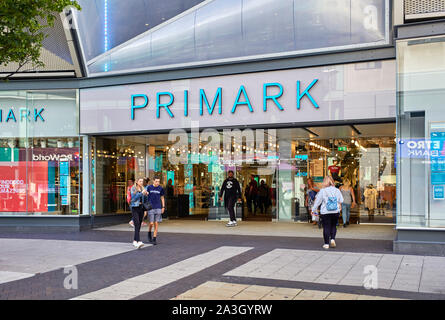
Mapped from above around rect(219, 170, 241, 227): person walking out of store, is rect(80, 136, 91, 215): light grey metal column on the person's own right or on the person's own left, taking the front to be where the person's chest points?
on the person's own right

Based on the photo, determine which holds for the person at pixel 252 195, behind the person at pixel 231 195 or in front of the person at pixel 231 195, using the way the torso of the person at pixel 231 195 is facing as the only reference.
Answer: behind

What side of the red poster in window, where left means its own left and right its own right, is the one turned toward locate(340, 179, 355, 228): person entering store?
left

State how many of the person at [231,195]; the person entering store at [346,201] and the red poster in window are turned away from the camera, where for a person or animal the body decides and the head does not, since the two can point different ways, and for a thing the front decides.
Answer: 1

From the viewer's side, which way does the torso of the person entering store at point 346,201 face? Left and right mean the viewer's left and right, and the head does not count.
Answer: facing away from the viewer

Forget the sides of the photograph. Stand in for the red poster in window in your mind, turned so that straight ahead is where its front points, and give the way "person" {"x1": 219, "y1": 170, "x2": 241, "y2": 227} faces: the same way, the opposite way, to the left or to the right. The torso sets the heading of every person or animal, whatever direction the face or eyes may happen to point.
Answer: the same way

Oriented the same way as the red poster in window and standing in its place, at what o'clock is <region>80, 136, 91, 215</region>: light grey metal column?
The light grey metal column is roughly at 10 o'clock from the red poster in window.

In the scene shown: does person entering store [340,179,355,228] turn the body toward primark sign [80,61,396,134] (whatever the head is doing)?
no

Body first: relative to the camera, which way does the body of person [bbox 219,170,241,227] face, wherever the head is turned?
toward the camera

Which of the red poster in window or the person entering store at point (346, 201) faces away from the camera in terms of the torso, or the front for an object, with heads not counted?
the person entering store

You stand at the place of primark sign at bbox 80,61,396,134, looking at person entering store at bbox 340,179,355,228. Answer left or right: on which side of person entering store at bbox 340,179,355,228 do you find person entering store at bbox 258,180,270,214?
left

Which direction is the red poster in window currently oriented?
toward the camera

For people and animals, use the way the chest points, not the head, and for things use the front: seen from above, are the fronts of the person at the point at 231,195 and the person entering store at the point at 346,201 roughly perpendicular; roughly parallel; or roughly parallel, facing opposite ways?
roughly parallel, facing opposite ways

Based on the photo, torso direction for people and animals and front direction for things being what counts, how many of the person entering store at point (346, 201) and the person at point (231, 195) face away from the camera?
1
